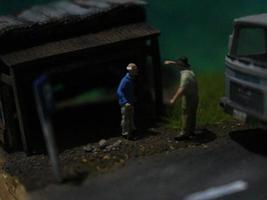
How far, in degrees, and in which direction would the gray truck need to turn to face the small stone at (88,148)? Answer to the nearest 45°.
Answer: approximately 45° to its right

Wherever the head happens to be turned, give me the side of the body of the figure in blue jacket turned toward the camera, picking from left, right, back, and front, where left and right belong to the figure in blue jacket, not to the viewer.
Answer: right

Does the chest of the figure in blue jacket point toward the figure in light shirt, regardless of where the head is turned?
yes

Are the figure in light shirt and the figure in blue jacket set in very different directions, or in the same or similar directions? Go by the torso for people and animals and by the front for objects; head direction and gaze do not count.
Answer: very different directions

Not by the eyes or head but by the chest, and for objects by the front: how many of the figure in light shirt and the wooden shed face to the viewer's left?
1

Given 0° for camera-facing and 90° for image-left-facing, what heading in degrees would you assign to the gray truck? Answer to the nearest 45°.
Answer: approximately 45°

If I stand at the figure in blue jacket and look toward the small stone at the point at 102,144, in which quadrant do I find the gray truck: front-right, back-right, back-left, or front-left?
back-left

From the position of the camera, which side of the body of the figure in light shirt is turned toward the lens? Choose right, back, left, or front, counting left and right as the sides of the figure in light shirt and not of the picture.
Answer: left
